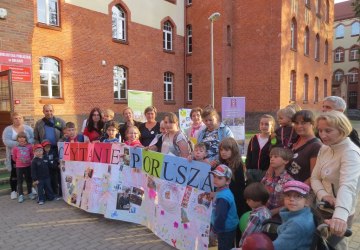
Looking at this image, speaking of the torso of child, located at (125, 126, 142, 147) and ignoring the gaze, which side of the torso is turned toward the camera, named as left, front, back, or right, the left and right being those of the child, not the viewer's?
front

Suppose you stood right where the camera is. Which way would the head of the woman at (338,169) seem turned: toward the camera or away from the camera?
toward the camera

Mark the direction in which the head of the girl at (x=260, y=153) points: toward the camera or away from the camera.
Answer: toward the camera

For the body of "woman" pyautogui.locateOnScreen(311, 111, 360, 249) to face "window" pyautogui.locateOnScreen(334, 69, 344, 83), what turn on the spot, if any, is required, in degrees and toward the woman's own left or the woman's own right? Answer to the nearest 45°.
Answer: approximately 135° to the woman's own right

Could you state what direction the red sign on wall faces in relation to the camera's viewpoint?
facing the viewer and to the right of the viewer

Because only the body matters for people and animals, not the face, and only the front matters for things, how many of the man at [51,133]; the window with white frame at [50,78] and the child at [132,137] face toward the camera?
3

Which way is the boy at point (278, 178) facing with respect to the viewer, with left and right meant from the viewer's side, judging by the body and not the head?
facing the viewer and to the left of the viewer

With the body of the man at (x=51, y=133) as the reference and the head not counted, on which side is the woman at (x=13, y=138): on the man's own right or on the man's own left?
on the man's own right

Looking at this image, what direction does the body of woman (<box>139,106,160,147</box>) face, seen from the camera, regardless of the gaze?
toward the camera

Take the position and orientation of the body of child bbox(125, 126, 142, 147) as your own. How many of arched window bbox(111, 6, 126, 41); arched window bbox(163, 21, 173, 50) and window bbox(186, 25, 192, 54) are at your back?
3

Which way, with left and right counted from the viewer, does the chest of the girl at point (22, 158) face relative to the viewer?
facing the viewer
